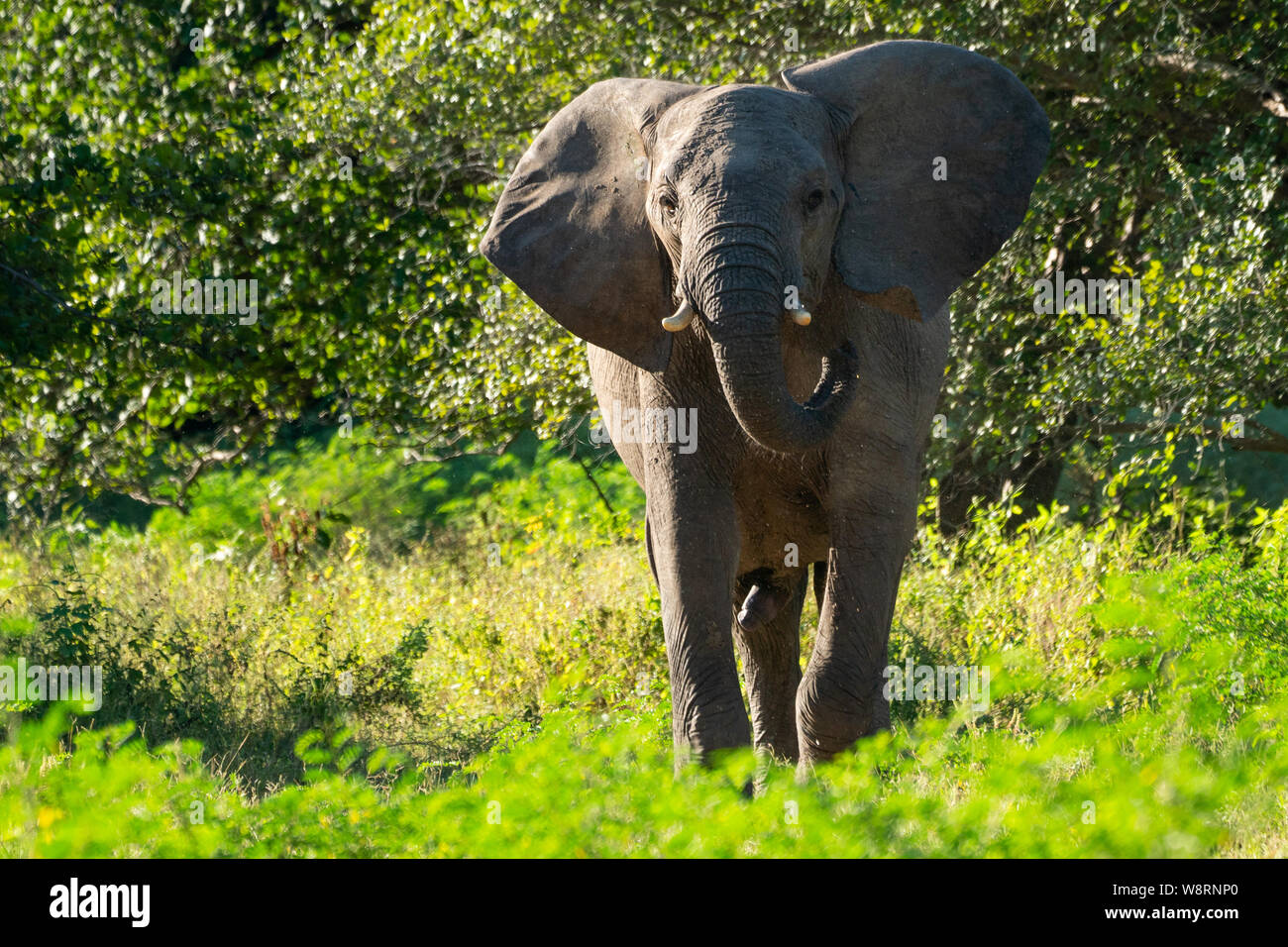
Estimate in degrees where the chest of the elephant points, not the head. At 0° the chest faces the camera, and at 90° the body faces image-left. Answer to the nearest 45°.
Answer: approximately 0°
